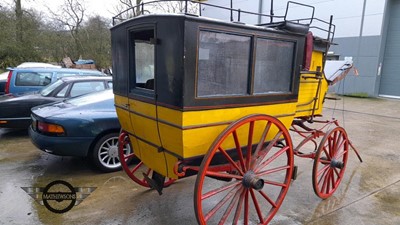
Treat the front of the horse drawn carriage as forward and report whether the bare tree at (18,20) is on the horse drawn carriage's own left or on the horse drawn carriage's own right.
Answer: on the horse drawn carriage's own left

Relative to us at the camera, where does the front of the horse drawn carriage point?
facing away from the viewer and to the right of the viewer

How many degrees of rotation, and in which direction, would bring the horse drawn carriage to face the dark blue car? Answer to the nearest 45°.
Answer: approximately 90° to its left

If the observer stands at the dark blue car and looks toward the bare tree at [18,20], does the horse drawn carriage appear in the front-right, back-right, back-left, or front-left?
back-right

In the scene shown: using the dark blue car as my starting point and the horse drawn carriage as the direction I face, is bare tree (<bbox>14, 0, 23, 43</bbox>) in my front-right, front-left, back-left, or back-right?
back-left
